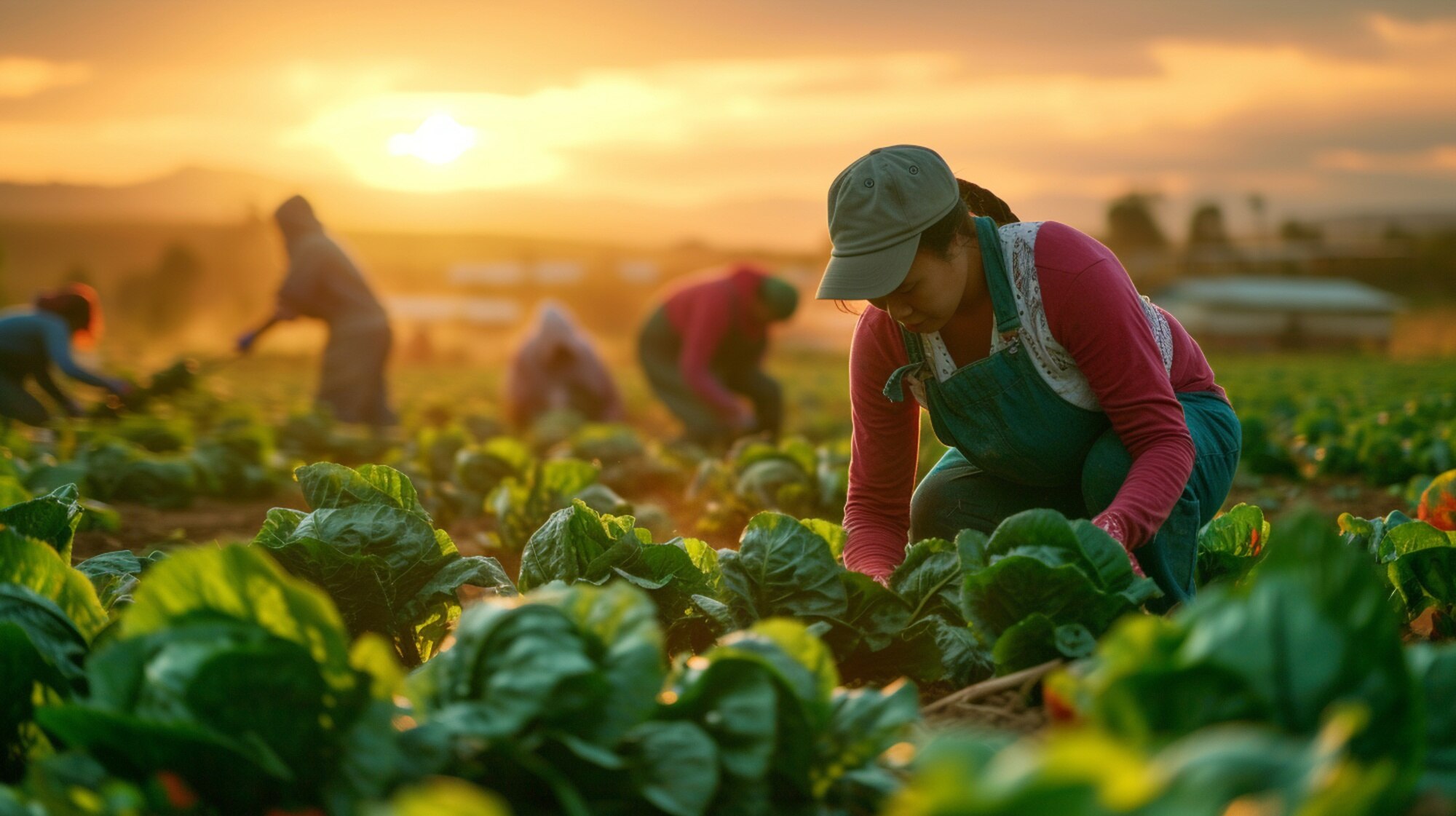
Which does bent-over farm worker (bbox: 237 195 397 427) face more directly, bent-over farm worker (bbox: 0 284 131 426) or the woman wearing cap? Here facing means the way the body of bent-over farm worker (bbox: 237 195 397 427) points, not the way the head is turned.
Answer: the bent-over farm worker

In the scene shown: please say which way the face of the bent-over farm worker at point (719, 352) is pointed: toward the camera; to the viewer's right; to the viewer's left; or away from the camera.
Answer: to the viewer's right

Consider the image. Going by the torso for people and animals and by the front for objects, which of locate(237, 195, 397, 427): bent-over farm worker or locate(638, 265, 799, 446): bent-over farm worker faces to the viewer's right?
locate(638, 265, 799, 446): bent-over farm worker

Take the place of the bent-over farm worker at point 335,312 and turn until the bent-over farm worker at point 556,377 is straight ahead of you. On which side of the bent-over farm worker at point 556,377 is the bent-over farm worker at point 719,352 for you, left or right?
right

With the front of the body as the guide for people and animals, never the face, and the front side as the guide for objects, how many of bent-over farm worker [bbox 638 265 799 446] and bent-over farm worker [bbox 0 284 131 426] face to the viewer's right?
2

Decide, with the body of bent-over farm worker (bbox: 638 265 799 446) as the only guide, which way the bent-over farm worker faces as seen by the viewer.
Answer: to the viewer's right

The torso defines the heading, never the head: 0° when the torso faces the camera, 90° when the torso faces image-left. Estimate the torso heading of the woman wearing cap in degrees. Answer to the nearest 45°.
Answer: approximately 45°

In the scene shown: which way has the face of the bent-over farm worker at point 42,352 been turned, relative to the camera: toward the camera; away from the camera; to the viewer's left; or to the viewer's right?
to the viewer's right

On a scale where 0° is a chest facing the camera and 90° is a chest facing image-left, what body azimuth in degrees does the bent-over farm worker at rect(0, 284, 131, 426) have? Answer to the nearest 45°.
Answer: approximately 270°

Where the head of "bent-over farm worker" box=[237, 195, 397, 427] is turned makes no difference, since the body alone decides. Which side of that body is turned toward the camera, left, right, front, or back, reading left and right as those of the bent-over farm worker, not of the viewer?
left

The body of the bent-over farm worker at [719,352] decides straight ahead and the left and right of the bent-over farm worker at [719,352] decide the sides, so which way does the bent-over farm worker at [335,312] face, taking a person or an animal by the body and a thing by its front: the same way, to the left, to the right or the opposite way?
the opposite way
